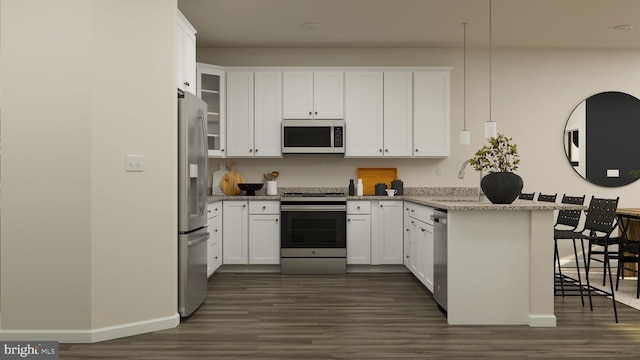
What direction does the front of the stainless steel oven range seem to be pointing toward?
toward the camera

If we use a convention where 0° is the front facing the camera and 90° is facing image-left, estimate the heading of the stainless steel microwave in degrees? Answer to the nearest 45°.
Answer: approximately 0°

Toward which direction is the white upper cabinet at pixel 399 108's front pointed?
toward the camera

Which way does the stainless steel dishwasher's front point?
to the viewer's left

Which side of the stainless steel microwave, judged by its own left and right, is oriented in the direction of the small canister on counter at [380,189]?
left

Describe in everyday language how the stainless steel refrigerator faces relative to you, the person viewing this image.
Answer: facing to the right of the viewer
